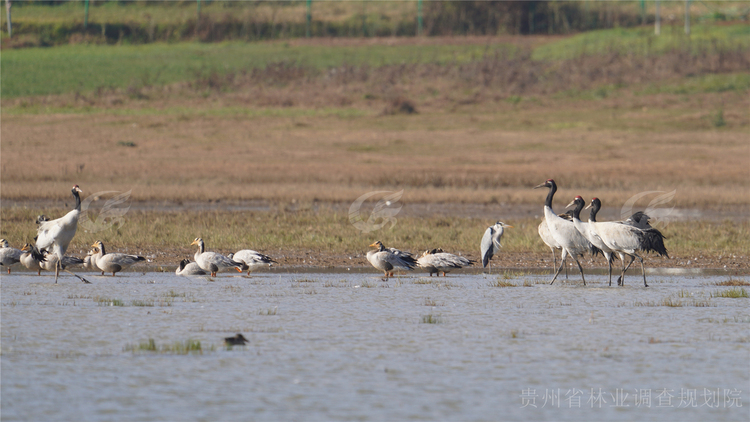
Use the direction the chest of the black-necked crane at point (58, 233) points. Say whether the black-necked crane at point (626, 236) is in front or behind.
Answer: in front

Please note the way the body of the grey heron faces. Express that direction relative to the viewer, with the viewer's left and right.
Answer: facing to the right of the viewer

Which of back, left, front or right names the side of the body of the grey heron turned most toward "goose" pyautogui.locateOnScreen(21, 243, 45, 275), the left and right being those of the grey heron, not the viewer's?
back

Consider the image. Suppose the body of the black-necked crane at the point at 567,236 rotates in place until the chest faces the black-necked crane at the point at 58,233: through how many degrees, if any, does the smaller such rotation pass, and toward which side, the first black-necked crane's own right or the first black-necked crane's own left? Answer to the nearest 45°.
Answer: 0° — it already faces it

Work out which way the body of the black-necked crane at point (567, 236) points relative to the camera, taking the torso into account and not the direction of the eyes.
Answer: to the viewer's left

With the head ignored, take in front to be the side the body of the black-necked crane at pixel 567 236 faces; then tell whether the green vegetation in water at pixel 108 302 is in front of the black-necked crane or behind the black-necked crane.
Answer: in front

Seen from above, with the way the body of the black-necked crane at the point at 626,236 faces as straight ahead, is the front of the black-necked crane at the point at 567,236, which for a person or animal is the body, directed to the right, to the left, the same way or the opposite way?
the same way

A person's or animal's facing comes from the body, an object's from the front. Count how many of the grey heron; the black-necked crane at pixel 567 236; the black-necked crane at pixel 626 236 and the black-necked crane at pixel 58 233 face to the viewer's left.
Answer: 2

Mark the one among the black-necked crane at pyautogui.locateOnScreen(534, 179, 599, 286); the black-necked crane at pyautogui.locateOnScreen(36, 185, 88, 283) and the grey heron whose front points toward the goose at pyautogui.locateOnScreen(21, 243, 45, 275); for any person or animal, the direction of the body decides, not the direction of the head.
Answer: the black-necked crane at pyautogui.locateOnScreen(534, 179, 599, 286)

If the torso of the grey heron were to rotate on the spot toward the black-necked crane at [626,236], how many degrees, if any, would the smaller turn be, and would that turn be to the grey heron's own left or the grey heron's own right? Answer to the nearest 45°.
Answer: approximately 45° to the grey heron's own right

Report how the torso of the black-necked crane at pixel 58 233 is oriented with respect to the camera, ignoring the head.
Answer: to the viewer's right

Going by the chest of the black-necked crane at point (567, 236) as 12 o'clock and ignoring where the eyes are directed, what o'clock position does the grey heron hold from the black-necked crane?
The grey heron is roughly at 1 o'clock from the black-necked crane.

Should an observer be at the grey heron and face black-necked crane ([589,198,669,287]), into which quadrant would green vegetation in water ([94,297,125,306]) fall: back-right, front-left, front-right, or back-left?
back-right

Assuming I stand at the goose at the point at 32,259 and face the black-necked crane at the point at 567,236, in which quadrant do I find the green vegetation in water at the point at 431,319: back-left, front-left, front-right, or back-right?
front-right

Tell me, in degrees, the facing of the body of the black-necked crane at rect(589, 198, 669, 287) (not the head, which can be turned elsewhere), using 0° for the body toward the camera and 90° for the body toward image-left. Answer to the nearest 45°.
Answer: approximately 90°

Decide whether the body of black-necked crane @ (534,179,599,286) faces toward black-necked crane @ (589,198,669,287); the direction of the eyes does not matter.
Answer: no

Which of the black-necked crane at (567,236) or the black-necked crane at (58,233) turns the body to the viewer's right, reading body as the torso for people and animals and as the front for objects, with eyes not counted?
the black-necked crane at (58,233)

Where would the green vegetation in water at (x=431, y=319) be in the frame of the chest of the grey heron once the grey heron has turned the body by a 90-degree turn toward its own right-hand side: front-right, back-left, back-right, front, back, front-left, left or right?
front
